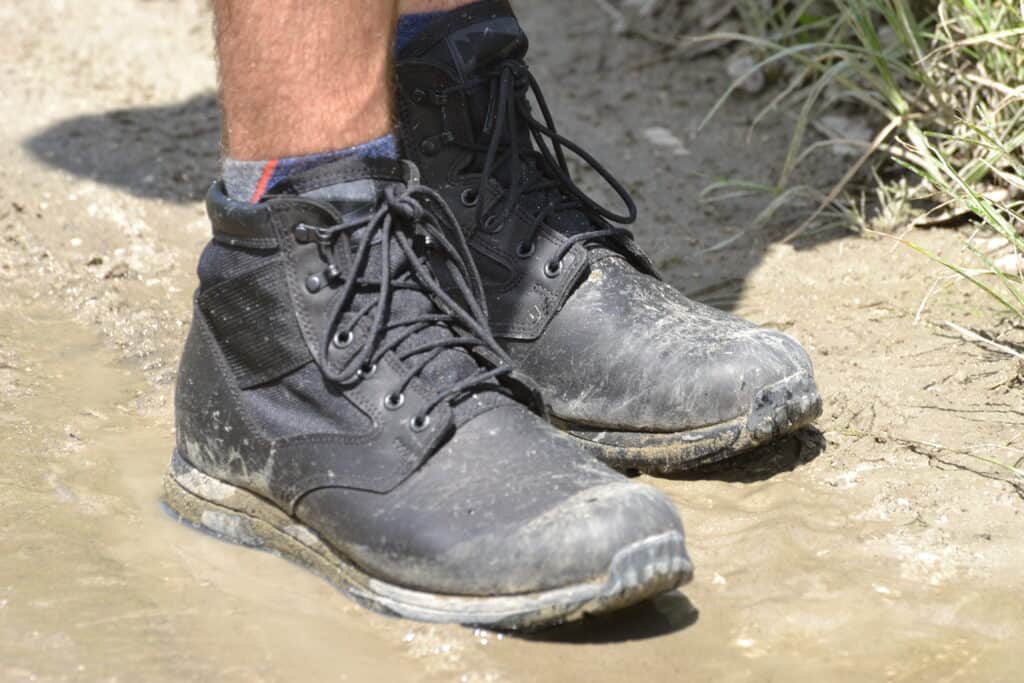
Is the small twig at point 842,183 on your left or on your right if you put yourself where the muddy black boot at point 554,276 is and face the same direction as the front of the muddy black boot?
on your left

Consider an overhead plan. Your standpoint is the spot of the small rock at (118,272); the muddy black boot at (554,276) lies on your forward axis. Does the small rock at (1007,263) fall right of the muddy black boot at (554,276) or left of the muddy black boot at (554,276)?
left

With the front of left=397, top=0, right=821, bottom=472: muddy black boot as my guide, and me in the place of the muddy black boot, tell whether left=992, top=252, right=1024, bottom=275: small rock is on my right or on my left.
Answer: on my left

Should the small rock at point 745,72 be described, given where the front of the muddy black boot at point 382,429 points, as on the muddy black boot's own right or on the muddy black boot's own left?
on the muddy black boot's own left

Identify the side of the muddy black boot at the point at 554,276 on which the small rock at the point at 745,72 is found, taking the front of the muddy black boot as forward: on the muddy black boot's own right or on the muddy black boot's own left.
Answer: on the muddy black boot's own left

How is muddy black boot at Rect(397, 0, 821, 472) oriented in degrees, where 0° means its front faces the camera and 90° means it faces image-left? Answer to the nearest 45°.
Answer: approximately 315°

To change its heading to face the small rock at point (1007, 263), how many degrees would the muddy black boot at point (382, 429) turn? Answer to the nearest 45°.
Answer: approximately 90° to its left

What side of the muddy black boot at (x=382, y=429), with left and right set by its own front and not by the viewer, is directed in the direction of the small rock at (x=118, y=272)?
back

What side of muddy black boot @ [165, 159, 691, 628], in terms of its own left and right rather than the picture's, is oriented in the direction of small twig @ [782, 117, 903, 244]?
left
